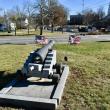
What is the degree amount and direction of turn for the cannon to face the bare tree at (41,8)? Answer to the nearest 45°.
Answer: approximately 45° to its left

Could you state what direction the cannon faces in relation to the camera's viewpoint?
facing away from the viewer and to the right of the viewer
